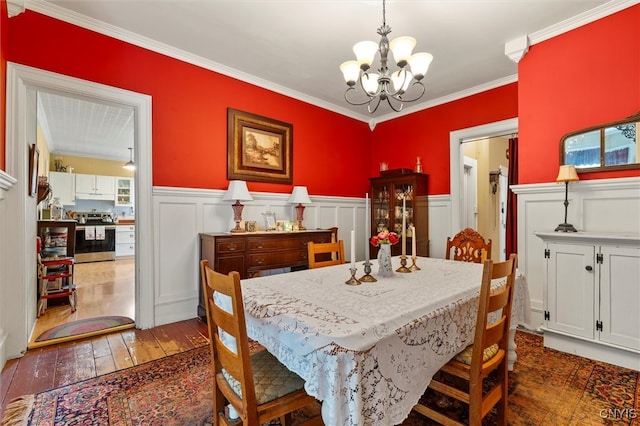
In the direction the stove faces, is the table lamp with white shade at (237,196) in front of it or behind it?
in front

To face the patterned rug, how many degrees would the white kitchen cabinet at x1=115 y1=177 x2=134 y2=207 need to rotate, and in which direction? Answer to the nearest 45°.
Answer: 0° — it already faces it

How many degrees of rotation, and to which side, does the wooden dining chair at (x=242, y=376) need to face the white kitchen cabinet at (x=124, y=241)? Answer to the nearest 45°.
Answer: approximately 90° to its left

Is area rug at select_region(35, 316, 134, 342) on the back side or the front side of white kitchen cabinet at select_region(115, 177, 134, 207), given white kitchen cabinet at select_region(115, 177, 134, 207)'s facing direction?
on the front side

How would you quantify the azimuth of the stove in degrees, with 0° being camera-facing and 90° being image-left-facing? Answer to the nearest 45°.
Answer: approximately 0°

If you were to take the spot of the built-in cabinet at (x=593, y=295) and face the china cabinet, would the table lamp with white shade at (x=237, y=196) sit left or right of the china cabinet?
left

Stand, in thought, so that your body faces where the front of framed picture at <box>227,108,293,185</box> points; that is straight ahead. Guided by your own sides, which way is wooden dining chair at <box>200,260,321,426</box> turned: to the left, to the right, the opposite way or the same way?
to the left

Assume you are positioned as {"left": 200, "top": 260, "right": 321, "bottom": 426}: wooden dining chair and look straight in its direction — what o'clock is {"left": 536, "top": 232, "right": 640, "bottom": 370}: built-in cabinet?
The built-in cabinet is roughly at 1 o'clock from the wooden dining chair.

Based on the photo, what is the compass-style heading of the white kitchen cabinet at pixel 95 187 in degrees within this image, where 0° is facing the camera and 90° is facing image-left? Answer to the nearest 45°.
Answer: approximately 0°

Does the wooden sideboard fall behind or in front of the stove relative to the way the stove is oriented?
in front
